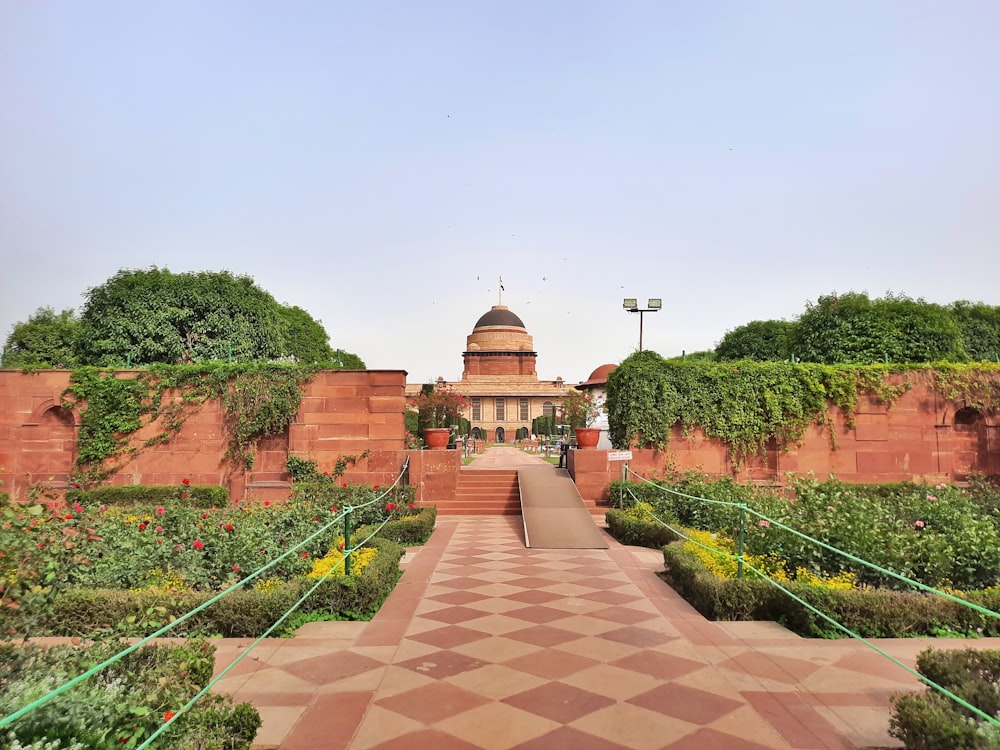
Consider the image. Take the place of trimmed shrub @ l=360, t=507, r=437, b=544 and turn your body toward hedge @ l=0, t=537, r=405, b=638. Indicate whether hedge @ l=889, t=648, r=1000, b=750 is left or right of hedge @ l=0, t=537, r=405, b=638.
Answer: left

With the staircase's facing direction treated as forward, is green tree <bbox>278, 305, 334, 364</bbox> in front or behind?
behind

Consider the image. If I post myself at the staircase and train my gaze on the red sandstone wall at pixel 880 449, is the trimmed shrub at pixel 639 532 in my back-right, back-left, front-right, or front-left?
front-right

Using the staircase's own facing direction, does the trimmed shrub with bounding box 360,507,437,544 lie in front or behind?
in front

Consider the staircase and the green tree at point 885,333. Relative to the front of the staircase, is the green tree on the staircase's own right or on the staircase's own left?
on the staircase's own left

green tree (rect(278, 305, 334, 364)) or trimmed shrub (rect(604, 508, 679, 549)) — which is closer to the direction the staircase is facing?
the trimmed shrub

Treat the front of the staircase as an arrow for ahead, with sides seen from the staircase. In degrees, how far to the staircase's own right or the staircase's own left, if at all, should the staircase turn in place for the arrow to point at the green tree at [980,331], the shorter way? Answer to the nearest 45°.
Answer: approximately 135° to the staircase's own left

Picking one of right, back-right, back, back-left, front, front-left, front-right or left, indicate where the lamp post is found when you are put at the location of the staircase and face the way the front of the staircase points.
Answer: back-left

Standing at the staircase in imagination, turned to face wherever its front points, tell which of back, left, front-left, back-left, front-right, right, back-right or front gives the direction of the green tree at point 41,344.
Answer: back-right

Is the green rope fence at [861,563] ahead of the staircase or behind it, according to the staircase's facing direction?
ahead

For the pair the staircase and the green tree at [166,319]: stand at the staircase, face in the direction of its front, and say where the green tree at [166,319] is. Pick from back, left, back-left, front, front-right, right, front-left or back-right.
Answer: back-right

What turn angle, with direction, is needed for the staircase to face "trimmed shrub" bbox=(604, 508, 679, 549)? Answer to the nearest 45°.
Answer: approximately 45° to its left

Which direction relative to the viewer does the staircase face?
toward the camera
